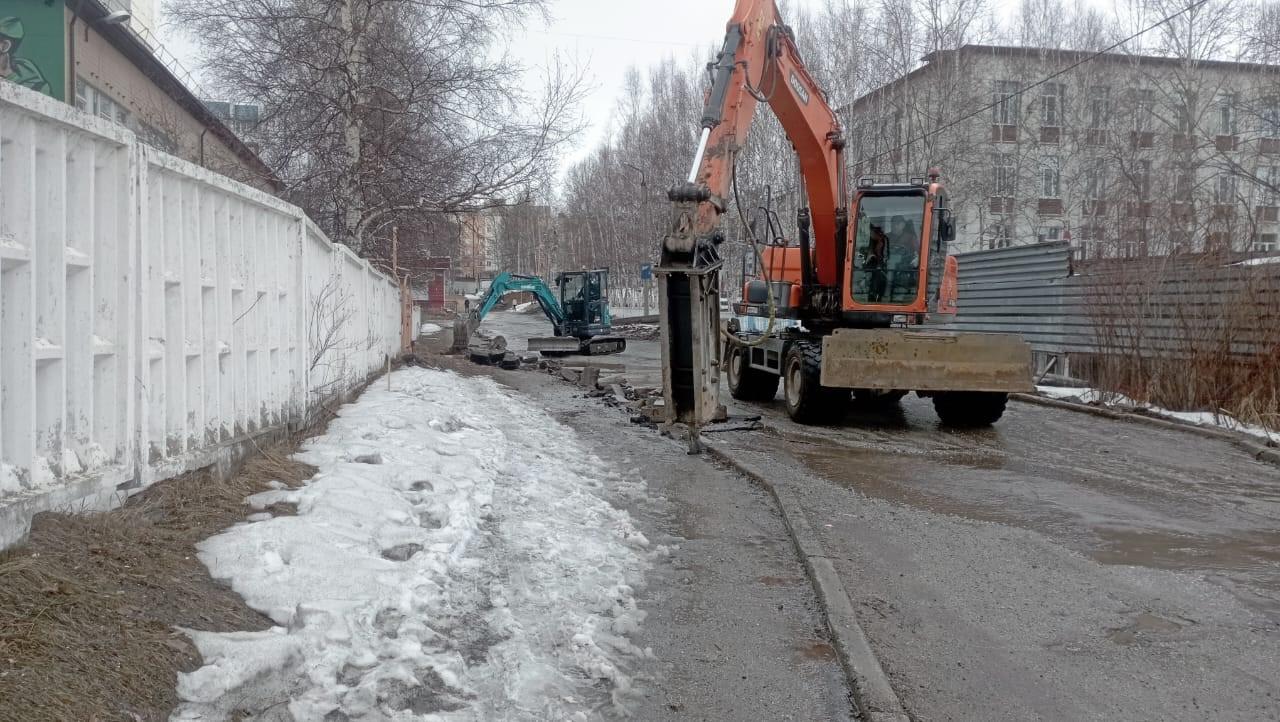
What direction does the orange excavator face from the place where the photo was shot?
facing the viewer and to the left of the viewer

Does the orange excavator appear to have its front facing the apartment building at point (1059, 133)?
no

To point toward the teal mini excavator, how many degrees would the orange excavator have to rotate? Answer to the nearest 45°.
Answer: approximately 90° to its right

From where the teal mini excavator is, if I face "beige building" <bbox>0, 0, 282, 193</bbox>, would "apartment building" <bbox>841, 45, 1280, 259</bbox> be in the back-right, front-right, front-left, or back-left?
back-left

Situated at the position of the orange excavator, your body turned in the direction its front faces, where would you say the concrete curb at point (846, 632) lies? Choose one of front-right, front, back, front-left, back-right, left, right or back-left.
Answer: front-left

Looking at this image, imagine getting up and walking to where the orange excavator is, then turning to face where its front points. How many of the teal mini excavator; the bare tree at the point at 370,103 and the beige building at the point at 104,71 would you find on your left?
0

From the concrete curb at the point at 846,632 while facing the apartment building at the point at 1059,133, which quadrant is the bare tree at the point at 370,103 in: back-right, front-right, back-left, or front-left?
front-left

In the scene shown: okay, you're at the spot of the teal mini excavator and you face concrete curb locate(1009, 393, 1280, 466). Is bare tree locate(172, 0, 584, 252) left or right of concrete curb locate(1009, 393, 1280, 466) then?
right

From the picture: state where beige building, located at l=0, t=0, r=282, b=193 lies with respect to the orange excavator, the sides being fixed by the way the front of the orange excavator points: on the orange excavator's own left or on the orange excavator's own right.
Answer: on the orange excavator's own right

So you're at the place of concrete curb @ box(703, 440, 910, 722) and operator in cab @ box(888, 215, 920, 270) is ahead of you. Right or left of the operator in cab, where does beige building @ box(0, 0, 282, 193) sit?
left

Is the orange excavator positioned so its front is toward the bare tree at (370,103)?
no

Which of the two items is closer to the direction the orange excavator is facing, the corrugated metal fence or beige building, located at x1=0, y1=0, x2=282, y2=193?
the beige building

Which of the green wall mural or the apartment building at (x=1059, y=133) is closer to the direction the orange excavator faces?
the green wall mural

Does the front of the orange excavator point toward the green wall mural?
no

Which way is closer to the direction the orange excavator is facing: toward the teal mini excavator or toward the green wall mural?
the green wall mural
